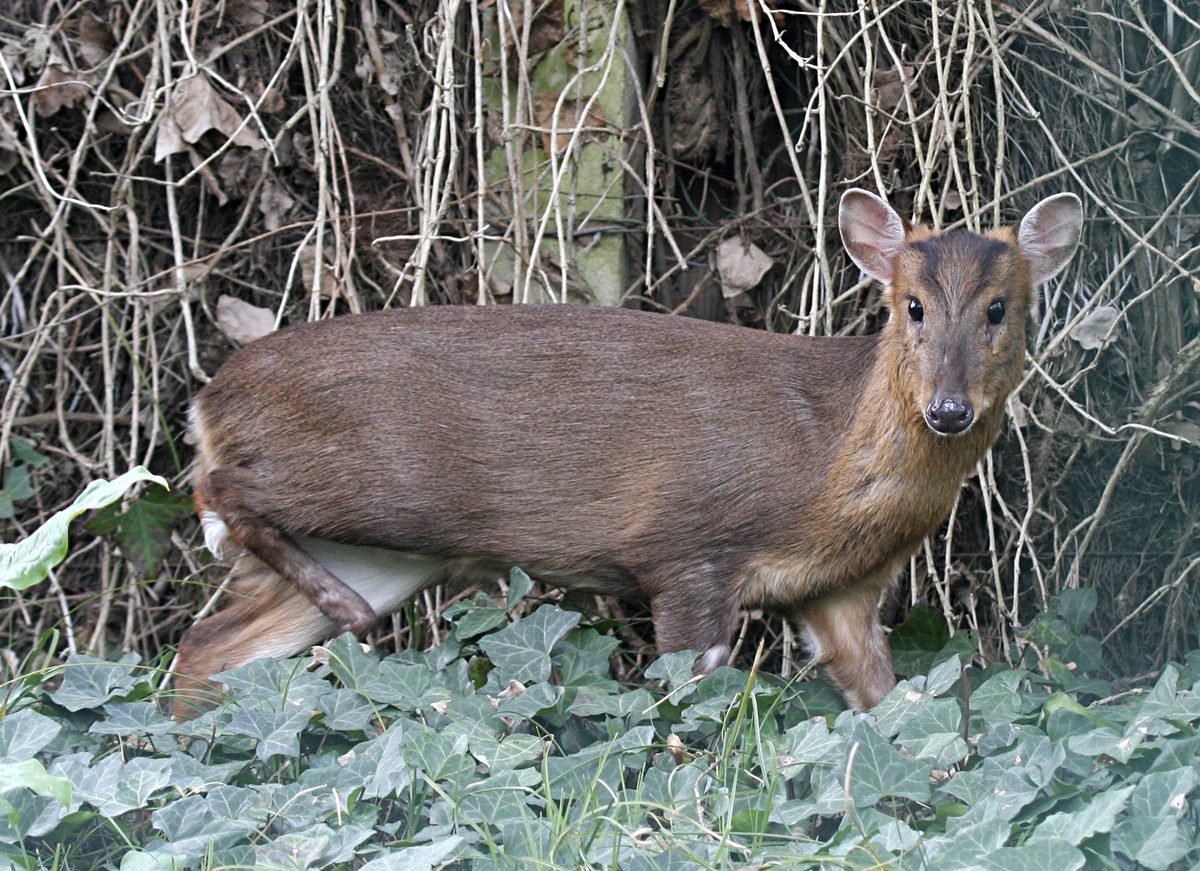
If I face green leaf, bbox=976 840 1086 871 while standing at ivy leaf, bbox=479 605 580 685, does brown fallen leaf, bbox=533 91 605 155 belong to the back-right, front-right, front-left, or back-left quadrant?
back-left

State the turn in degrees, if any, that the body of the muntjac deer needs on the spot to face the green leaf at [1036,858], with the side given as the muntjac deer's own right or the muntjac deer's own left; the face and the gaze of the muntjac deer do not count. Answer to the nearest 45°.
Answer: approximately 90° to the muntjac deer's own right

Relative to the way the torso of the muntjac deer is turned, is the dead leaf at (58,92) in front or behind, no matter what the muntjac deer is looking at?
behind

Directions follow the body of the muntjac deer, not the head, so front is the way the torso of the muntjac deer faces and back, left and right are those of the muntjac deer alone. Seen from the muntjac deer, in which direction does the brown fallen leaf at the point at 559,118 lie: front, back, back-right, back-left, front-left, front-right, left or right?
left

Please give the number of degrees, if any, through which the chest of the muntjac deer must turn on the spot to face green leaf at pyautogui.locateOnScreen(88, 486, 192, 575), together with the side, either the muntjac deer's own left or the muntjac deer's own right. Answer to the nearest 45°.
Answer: approximately 135° to the muntjac deer's own left

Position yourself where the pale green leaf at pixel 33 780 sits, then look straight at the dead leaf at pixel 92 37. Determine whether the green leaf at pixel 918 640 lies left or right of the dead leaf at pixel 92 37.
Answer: right

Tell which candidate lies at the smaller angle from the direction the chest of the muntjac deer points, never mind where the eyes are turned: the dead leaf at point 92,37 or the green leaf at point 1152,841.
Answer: the green leaf

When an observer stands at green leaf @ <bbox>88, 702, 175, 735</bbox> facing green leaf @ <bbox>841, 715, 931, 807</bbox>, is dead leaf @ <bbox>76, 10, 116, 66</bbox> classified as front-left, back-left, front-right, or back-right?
back-left

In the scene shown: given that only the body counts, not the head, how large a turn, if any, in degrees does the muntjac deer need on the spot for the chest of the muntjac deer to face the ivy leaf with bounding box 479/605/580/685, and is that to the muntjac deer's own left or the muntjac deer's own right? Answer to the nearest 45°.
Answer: approximately 90° to the muntjac deer's own right

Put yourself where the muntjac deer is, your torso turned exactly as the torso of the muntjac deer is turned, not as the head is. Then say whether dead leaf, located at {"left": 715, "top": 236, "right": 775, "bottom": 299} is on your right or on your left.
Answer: on your left

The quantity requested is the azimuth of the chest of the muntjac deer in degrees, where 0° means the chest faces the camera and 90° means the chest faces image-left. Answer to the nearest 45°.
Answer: approximately 270°

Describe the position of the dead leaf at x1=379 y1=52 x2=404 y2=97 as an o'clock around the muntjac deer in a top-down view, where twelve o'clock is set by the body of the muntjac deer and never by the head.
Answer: The dead leaf is roughly at 8 o'clock from the muntjac deer.
